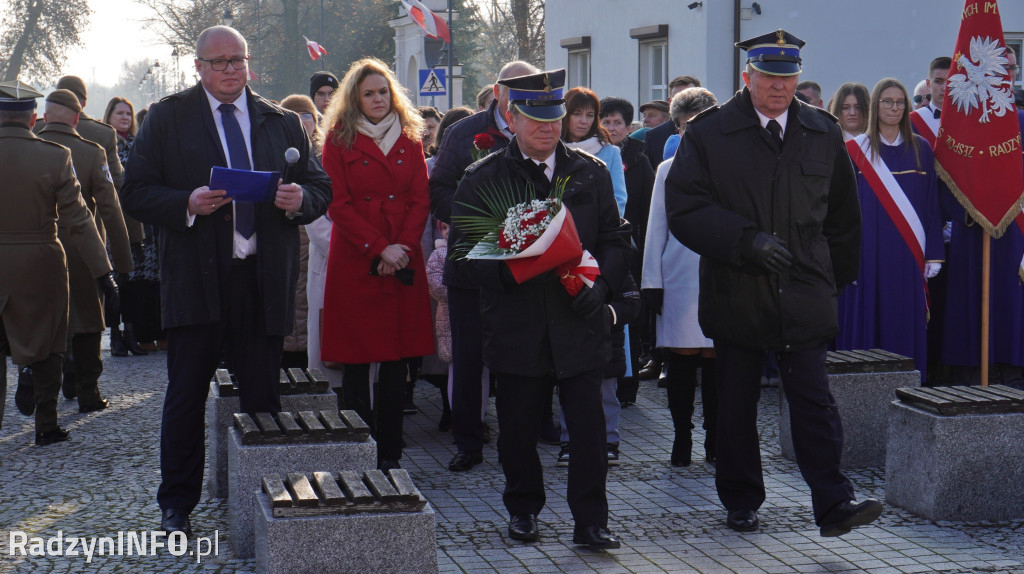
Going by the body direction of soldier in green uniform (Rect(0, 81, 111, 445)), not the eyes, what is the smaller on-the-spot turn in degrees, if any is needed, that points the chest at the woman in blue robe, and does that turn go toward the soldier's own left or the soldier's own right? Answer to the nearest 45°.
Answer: approximately 90° to the soldier's own right

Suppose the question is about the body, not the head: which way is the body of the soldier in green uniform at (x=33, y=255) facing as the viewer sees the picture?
away from the camera

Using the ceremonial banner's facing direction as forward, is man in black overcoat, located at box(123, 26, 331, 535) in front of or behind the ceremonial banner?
in front

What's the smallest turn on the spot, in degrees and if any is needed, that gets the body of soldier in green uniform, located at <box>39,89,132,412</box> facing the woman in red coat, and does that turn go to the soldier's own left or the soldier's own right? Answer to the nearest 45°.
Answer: approximately 135° to the soldier's own right

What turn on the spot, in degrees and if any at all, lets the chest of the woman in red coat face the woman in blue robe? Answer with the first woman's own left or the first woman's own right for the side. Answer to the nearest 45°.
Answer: approximately 90° to the first woman's own left

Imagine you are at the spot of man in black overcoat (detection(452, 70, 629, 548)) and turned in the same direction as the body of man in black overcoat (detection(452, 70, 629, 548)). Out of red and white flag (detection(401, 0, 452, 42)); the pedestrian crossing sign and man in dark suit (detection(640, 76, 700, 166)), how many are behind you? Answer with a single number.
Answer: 3
